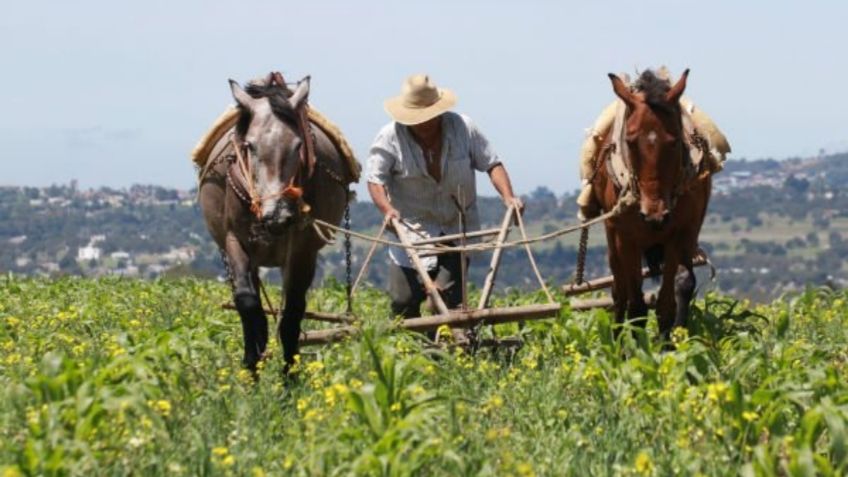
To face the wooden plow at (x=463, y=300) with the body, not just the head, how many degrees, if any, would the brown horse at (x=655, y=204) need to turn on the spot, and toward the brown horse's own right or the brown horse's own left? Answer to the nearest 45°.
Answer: approximately 90° to the brown horse's own right

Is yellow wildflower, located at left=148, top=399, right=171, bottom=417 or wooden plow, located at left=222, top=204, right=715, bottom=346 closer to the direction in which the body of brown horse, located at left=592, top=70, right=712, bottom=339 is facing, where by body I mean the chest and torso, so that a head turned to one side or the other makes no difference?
the yellow wildflower

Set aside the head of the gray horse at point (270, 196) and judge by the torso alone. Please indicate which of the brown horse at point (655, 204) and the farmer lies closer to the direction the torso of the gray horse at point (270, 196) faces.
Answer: the brown horse

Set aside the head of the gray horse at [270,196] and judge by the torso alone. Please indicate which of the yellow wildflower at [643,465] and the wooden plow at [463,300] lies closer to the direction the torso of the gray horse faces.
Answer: the yellow wildflower

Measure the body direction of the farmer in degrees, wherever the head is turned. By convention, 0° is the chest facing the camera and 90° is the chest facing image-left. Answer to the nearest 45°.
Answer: approximately 0°

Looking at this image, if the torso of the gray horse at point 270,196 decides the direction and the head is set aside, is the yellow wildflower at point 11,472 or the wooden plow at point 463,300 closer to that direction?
the yellow wildflower

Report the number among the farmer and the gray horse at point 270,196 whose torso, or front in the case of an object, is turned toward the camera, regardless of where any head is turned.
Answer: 2

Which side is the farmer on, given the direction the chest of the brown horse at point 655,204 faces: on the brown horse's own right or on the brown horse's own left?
on the brown horse's own right
